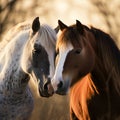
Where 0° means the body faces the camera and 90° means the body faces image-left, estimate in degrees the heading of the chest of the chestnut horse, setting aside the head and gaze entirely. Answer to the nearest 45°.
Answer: approximately 45°

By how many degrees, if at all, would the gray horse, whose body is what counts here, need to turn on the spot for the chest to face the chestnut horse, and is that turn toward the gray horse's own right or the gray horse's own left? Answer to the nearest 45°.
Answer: approximately 45° to the gray horse's own left

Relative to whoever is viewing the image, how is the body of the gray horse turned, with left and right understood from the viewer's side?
facing the viewer and to the right of the viewer

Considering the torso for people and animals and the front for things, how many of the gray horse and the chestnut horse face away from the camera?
0

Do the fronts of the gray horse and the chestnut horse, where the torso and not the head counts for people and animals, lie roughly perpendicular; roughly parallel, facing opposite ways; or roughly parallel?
roughly perpendicular
